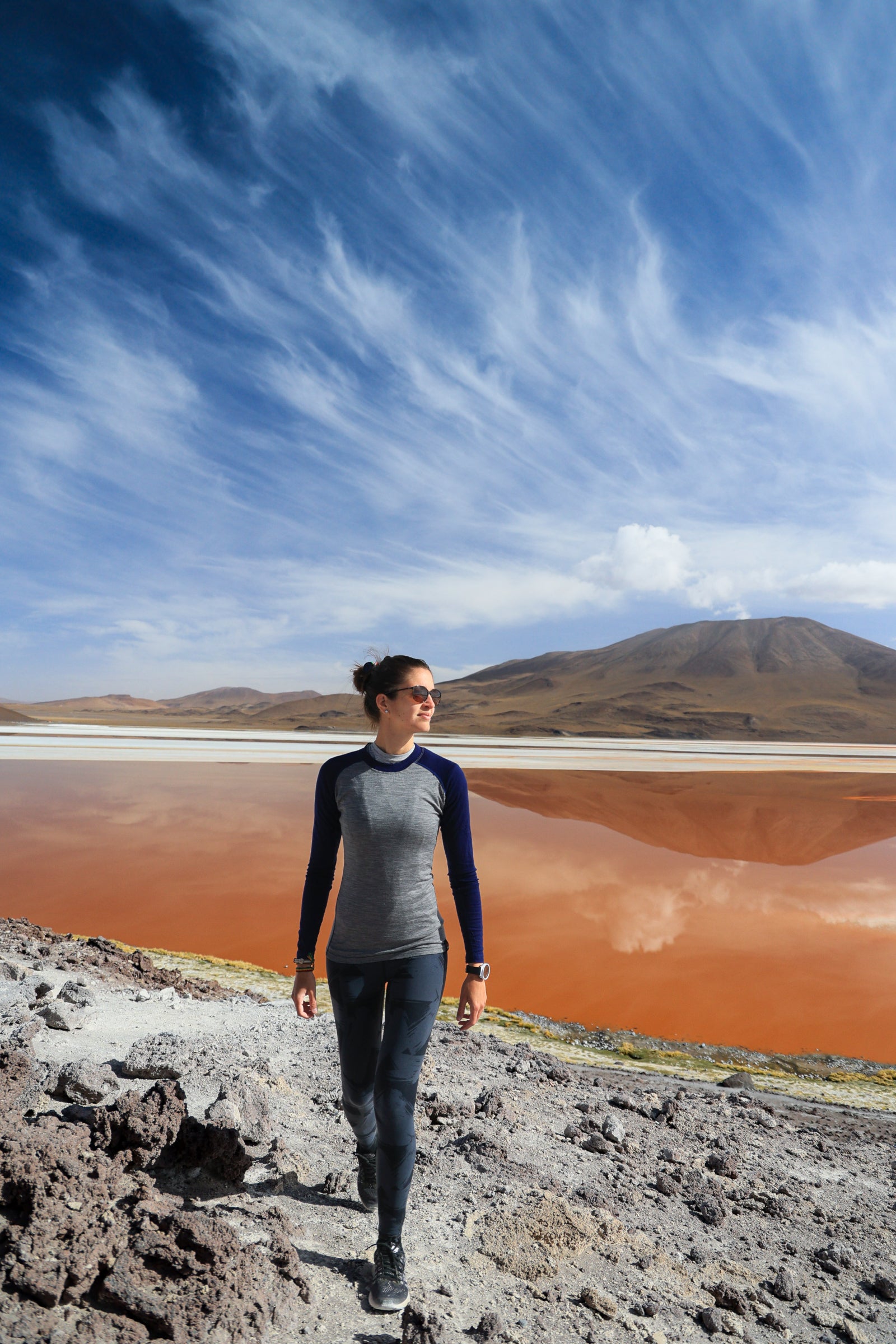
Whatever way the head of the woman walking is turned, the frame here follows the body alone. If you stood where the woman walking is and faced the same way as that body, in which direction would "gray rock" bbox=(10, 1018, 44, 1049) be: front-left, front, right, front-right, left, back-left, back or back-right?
back-right

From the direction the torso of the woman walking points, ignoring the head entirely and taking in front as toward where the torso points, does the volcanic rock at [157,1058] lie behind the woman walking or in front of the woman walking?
behind

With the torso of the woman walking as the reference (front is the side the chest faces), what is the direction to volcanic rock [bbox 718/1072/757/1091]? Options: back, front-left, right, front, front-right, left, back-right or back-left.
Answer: back-left

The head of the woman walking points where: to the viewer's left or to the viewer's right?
to the viewer's right

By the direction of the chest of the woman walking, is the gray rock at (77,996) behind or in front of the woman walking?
behind

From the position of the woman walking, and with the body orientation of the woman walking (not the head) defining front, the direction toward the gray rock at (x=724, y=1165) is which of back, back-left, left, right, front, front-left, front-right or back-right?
back-left

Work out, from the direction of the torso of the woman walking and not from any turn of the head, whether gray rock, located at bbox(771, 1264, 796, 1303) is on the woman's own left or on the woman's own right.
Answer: on the woman's own left

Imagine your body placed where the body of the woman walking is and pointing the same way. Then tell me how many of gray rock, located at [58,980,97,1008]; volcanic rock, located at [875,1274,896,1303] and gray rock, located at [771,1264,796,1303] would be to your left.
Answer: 2

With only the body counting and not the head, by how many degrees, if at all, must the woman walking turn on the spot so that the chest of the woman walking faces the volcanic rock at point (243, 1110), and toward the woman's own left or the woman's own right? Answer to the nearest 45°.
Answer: approximately 135° to the woman's own right

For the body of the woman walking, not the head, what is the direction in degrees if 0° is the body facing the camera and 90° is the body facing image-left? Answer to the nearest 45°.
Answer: approximately 0°
